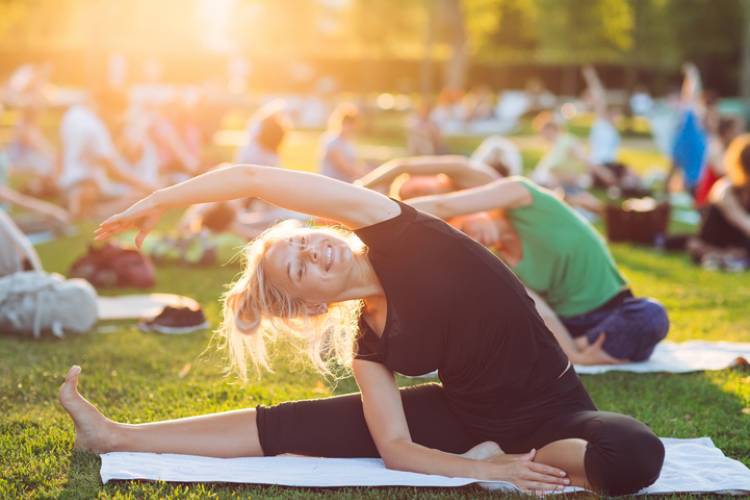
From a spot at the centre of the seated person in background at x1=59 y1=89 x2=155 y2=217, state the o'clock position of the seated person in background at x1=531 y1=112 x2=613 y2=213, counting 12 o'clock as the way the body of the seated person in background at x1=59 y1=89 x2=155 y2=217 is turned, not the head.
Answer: the seated person in background at x1=531 y1=112 x2=613 y2=213 is roughly at 12 o'clock from the seated person in background at x1=59 y1=89 x2=155 y2=217.

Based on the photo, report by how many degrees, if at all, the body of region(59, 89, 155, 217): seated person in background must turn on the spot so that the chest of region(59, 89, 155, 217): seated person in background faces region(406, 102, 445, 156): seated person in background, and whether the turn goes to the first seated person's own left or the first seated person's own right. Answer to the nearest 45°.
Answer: approximately 45° to the first seated person's own left

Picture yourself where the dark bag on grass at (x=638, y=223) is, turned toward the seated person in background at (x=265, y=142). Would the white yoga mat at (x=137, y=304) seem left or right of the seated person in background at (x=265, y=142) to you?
left

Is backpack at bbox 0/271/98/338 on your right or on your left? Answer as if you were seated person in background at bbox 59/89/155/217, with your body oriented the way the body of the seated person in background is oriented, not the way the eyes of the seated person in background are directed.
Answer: on your right

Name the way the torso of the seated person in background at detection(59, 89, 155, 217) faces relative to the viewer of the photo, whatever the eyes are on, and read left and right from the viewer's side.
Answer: facing to the right of the viewer

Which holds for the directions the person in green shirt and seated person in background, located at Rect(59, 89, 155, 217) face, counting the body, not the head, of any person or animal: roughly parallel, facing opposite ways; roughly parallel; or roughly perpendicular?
roughly perpendicular

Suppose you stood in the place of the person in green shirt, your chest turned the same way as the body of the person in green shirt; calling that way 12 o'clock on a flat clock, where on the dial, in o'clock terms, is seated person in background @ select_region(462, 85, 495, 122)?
The seated person in background is roughly at 6 o'clock from the person in green shirt.

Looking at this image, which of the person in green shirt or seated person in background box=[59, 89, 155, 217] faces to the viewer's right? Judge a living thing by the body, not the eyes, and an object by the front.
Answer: the seated person in background

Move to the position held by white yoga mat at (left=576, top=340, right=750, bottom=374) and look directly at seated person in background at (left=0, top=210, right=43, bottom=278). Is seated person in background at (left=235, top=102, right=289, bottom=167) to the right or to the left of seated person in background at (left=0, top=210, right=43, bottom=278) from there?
right

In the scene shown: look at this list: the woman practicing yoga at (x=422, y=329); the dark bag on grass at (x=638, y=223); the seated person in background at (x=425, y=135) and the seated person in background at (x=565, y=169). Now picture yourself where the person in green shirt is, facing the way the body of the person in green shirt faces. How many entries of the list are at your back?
3

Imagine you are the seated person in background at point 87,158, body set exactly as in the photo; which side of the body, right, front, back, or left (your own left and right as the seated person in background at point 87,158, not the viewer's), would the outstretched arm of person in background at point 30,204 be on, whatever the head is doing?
right
